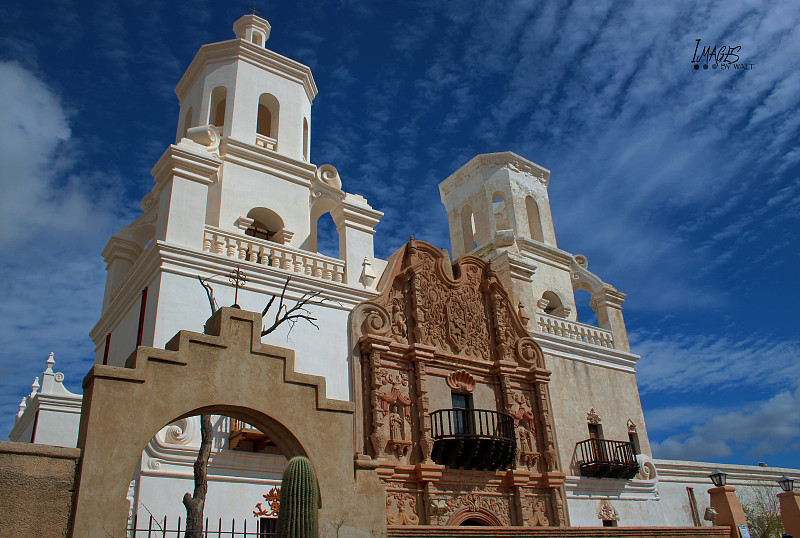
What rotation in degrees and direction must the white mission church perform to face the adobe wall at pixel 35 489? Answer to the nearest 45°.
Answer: approximately 45° to its right

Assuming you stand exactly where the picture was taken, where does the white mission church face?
facing the viewer and to the right of the viewer

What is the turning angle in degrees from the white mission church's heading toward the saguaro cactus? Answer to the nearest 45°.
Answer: approximately 45° to its right

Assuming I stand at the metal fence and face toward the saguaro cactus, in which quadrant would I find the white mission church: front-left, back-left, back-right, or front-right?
back-left

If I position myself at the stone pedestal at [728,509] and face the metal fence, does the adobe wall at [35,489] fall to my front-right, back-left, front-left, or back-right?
front-left

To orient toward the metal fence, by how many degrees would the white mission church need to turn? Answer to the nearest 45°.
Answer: approximately 90° to its right

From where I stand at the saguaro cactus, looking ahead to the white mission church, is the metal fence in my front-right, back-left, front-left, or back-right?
front-left
